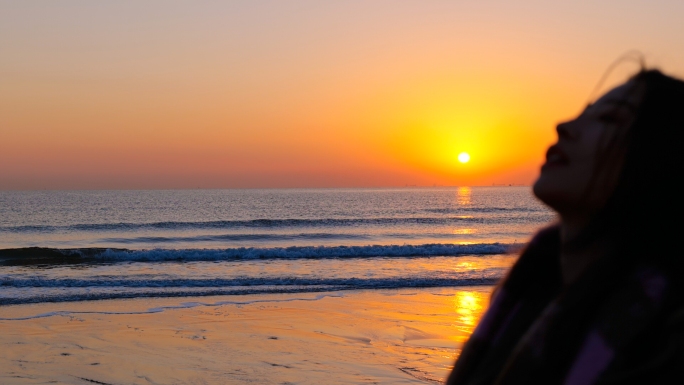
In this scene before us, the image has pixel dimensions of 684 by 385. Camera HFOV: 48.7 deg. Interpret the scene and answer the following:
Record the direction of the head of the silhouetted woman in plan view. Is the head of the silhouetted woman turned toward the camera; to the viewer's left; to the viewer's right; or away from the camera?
to the viewer's left

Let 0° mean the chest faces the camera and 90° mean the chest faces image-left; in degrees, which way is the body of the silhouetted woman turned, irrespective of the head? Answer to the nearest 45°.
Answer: approximately 45°
